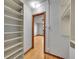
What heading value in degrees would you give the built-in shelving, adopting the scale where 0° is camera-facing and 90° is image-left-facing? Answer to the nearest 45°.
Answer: approximately 270°
